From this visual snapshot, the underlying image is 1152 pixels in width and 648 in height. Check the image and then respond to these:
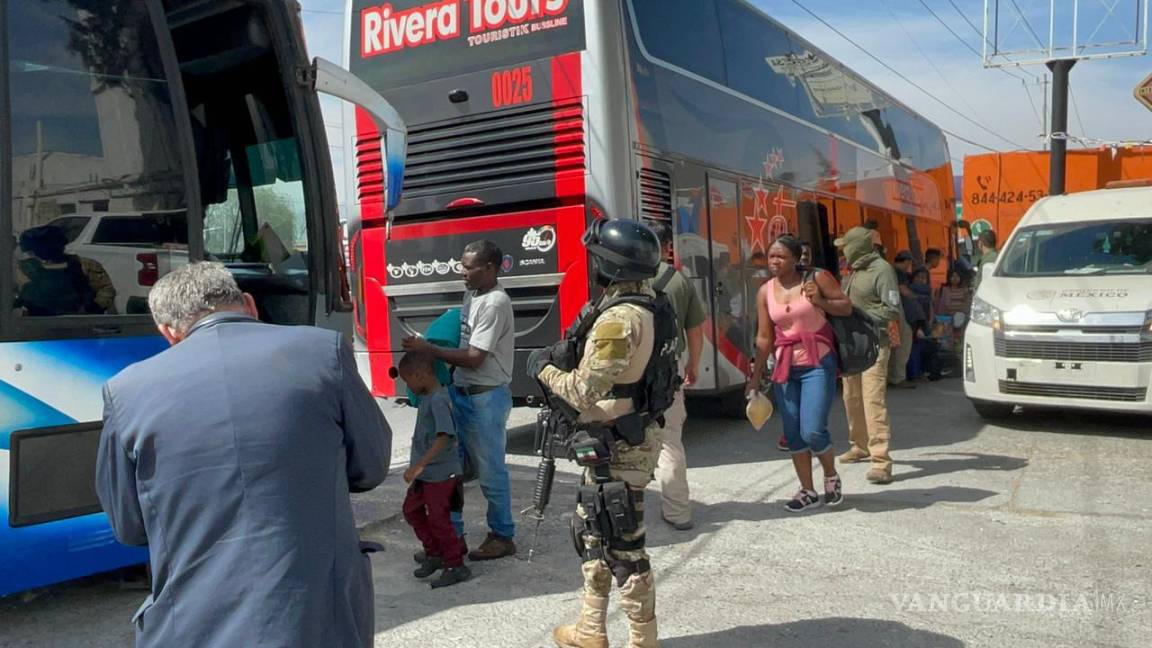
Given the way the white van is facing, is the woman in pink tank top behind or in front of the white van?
in front

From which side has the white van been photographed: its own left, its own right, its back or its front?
front

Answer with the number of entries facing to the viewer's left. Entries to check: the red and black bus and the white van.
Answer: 0

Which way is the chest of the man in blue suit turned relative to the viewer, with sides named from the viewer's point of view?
facing away from the viewer

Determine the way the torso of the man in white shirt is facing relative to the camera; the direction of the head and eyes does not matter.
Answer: to the viewer's left

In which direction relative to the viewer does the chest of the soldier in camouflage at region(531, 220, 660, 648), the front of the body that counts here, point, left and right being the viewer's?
facing to the left of the viewer

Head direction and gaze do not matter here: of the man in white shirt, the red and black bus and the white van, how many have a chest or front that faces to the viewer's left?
1

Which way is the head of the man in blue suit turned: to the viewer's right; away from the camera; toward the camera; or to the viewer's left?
away from the camera

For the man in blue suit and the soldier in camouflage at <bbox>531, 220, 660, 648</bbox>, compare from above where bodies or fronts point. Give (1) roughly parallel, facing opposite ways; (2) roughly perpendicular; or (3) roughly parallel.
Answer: roughly perpendicular

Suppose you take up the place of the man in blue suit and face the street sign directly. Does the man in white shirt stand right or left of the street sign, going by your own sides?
left

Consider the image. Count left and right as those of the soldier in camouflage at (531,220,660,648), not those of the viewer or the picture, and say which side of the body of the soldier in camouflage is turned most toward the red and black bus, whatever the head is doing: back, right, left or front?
right

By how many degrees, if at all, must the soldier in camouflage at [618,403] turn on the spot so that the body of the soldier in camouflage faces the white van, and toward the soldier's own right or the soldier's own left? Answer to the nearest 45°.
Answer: approximately 135° to the soldier's own right

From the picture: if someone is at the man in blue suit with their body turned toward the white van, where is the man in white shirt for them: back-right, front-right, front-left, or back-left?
front-left
